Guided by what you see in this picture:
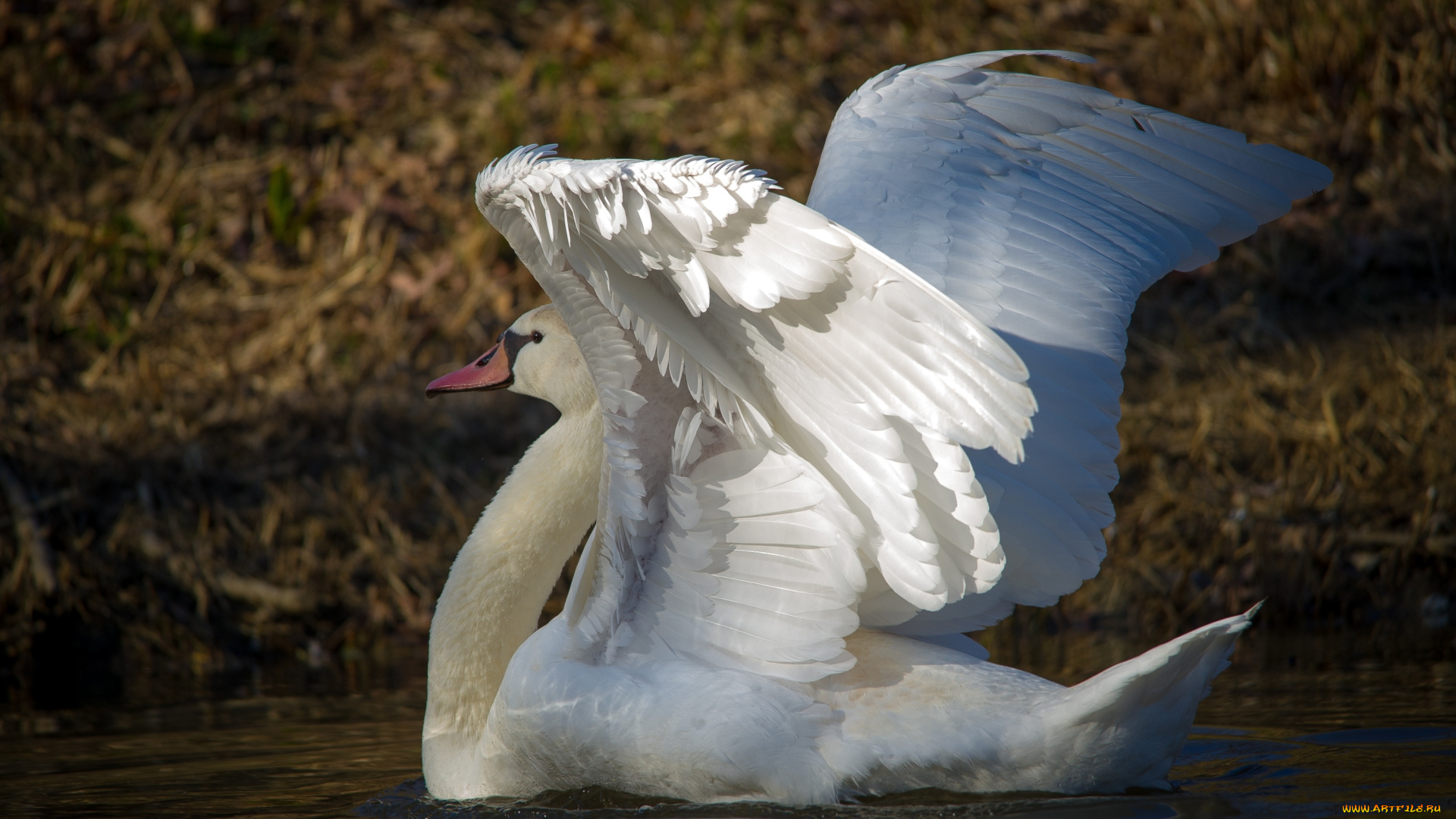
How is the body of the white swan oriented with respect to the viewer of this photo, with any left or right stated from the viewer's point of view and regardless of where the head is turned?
facing to the left of the viewer
